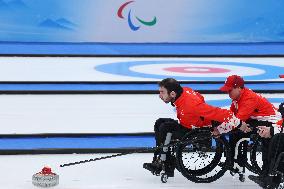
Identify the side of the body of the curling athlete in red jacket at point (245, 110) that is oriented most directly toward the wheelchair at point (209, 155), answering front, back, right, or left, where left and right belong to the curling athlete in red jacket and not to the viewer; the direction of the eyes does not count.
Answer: front

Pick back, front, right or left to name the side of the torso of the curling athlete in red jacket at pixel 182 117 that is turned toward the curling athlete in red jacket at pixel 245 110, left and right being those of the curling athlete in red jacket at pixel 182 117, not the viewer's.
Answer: back

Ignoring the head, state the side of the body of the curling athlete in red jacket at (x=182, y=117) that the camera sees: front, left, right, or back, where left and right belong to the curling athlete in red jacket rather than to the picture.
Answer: left

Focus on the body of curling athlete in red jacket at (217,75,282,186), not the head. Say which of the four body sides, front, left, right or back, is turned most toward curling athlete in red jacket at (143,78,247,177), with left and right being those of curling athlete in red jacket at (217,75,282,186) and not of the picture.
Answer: front

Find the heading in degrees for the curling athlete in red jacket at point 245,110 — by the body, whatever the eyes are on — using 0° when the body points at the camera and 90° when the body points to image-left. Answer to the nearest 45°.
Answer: approximately 90°

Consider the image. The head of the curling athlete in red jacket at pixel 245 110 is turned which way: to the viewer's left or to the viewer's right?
to the viewer's left

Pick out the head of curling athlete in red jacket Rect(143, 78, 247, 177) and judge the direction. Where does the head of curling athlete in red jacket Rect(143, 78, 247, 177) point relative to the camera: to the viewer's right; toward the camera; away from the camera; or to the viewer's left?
to the viewer's left

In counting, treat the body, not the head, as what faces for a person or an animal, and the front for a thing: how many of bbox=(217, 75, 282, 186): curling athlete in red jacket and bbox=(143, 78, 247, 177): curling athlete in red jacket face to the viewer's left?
2
